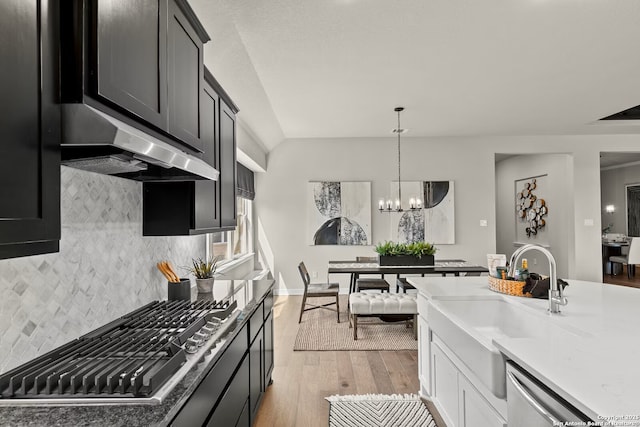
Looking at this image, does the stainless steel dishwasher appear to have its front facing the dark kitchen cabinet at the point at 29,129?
yes

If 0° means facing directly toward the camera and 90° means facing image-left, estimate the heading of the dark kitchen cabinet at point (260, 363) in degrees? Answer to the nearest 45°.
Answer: approximately 270°

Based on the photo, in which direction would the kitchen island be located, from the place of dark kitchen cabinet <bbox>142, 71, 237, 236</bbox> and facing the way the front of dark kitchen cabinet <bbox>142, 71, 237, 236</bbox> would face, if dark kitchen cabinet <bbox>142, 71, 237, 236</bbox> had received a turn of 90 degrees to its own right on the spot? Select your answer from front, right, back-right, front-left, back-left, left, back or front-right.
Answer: front-left

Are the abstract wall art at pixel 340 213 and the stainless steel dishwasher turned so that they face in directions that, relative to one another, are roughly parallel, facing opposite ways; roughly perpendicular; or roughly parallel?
roughly perpendicular

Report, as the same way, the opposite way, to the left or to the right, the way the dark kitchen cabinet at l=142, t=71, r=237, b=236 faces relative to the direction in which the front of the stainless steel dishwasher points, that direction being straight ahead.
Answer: the opposite way

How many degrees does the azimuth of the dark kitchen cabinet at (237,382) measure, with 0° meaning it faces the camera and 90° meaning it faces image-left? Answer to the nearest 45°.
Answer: approximately 270°

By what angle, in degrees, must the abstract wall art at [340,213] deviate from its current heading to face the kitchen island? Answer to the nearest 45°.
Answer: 0° — it already faces it

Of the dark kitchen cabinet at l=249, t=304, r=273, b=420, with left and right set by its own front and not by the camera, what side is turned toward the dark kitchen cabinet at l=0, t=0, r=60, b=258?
right

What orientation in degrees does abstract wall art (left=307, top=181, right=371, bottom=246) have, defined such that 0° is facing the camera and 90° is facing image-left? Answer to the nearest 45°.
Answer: approximately 0°

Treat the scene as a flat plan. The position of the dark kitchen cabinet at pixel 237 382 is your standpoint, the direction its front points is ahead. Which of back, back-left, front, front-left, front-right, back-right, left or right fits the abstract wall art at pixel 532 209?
front-left

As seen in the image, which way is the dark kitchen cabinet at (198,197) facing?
to the viewer's right

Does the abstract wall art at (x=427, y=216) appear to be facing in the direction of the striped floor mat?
yes

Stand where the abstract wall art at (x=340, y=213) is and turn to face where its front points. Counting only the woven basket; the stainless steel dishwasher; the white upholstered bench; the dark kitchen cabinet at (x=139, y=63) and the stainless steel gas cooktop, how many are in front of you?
5

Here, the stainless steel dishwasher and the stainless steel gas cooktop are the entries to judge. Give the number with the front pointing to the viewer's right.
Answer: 1

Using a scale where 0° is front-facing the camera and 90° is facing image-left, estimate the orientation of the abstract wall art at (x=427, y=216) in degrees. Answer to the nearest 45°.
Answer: approximately 0°

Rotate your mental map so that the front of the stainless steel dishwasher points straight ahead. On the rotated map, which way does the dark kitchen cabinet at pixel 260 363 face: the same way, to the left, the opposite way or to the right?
the opposite way
